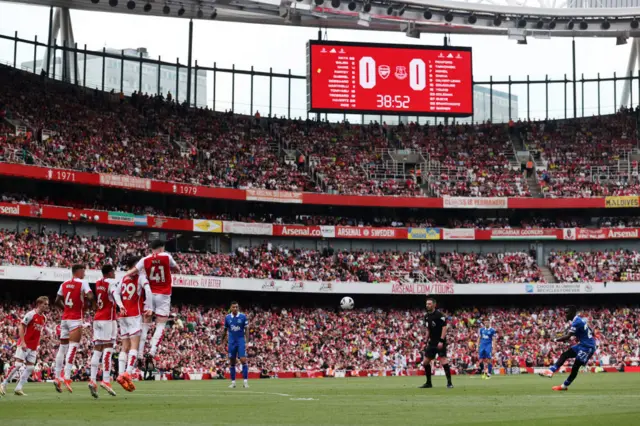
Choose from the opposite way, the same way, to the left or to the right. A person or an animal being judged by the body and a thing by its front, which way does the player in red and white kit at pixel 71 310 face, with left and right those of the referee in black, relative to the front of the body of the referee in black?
the opposite way

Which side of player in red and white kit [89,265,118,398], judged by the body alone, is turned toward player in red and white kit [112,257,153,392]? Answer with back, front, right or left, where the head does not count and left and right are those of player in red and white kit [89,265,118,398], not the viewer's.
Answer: right

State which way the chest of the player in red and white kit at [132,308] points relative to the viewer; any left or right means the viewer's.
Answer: facing away from the viewer and to the right of the viewer

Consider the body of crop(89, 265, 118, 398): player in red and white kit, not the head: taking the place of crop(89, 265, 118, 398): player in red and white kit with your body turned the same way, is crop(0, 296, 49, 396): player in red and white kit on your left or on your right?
on your left

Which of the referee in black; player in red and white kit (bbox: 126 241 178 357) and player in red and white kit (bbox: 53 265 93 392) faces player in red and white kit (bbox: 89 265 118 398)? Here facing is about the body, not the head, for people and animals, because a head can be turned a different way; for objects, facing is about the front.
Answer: the referee in black

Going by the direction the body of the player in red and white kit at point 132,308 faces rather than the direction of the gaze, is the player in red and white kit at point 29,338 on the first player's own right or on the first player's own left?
on the first player's own left

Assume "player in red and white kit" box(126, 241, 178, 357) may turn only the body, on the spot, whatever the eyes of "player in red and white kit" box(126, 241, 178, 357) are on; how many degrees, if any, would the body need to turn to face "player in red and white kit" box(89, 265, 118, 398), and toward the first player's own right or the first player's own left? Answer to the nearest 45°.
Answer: approximately 90° to the first player's own left

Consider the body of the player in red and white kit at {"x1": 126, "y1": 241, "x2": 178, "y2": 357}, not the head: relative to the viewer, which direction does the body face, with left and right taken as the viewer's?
facing away from the viewer and to the right of the viewer

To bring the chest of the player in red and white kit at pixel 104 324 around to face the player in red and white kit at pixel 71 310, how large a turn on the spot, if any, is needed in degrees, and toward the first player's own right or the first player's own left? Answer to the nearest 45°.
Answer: approximately 90° to the first player's own left

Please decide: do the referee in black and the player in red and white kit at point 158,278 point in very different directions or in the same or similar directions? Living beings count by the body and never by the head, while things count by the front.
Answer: very different directions

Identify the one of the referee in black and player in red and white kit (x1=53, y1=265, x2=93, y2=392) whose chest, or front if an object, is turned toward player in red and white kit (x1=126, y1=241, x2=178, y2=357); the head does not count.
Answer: the referee in black
